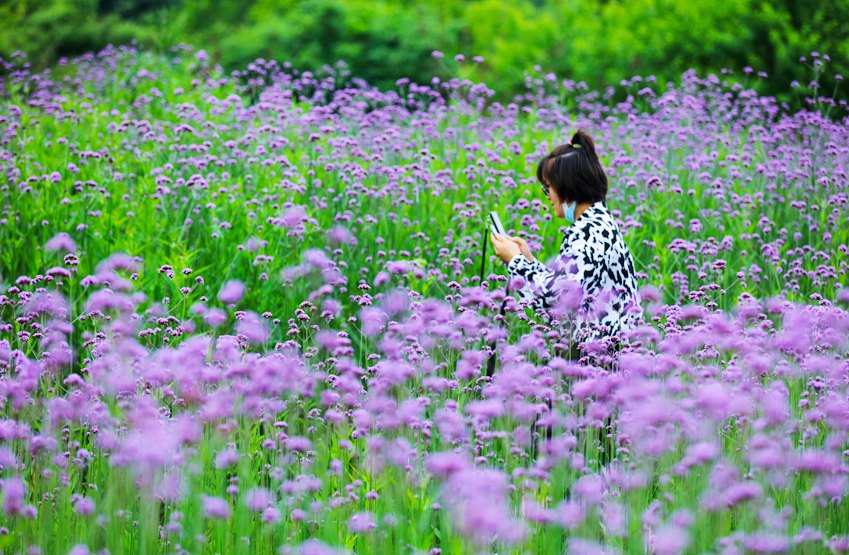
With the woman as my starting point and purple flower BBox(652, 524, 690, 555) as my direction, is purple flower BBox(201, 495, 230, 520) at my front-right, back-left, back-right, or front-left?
front-right

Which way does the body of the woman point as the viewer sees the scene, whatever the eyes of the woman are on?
to the viewer's left

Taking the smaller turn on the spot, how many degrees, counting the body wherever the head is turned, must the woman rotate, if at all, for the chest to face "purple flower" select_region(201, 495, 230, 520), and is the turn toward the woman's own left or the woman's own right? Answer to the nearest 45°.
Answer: approximately 45° to the woman's own left

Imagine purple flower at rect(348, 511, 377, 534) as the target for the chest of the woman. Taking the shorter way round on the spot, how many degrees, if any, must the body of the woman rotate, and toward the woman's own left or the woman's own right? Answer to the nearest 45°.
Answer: approximately 90° to the woman's own left

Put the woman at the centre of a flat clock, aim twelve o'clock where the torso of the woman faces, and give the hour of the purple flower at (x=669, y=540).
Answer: The purple flower is roughly at 9 o'clock from the woman.
